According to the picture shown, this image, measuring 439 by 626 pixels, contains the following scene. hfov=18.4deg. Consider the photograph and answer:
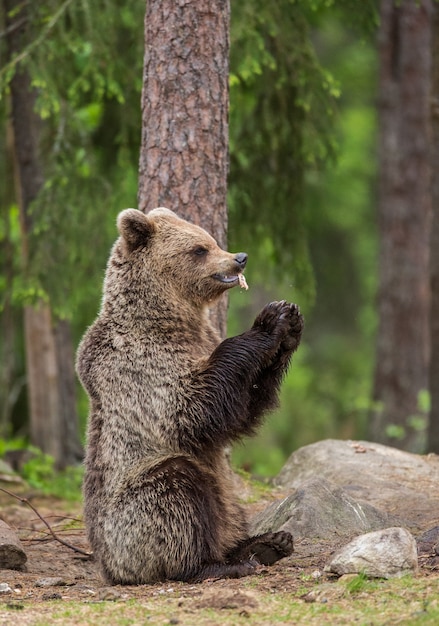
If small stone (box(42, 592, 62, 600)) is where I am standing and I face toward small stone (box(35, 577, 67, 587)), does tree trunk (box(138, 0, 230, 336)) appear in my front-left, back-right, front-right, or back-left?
front-right

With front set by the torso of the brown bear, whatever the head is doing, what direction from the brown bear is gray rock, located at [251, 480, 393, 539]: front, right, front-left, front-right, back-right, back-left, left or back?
front-left

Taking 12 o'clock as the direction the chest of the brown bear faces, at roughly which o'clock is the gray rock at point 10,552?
The gray rock is roughly at 7 o'clock from the brown bear.

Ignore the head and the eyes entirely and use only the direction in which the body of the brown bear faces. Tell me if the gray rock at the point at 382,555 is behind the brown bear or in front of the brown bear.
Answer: in front

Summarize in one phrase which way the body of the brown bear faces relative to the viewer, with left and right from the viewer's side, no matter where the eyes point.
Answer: facing to the right of the viewer

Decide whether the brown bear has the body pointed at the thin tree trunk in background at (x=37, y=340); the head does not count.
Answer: no

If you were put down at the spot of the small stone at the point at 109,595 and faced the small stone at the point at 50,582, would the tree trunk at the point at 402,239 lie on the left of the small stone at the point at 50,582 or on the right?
right

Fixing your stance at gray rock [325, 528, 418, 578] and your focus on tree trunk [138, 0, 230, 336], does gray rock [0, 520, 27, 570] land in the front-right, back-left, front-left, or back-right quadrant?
front-left

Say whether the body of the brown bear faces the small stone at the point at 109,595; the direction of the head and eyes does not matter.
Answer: no
